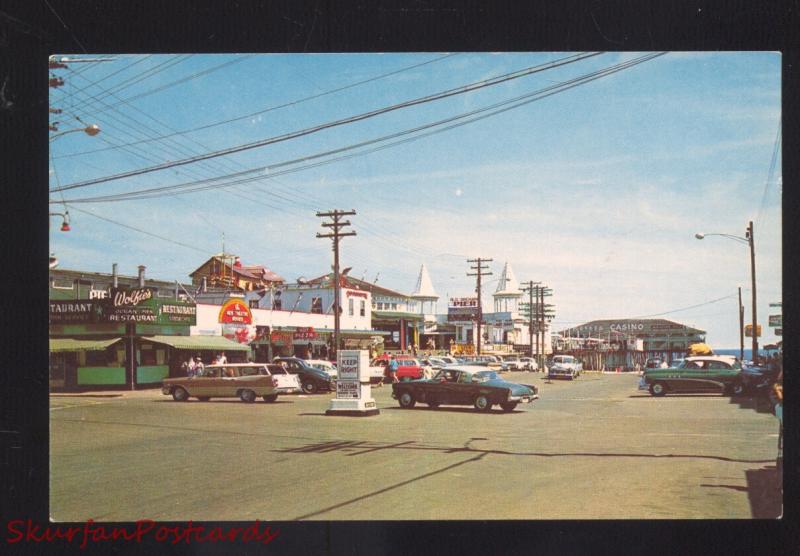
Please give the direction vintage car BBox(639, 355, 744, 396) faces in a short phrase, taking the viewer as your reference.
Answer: facing to the left of the viewer

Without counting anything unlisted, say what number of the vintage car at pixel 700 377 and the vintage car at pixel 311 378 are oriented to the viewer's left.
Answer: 1
